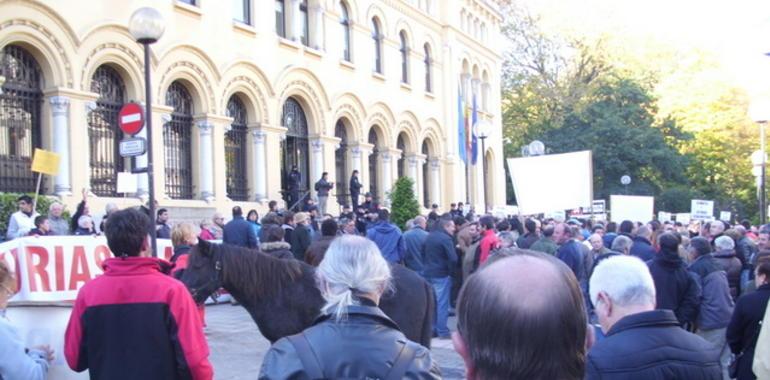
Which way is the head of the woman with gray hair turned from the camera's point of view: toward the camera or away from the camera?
away from the camera

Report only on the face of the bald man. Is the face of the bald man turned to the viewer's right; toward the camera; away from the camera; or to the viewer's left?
away from the camera

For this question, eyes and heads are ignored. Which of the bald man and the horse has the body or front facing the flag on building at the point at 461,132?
the bald man

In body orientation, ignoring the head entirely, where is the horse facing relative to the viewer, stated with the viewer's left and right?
facing to the left of the viewer

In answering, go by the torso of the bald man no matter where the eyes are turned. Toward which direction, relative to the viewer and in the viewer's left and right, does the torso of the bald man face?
facing away from the viewer

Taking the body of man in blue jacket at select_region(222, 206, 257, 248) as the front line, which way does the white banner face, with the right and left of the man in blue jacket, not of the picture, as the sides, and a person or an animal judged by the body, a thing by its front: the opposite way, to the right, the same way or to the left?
the opposite way

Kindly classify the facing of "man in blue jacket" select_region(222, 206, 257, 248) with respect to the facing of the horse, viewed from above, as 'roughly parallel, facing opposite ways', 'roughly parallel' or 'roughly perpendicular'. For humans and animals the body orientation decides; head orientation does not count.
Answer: roughly perpendicular

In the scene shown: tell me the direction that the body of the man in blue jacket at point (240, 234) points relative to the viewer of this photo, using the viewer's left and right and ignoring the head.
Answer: facing away from the viewer

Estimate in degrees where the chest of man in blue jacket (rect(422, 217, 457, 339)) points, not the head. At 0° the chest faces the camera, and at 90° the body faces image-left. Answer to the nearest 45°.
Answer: approximately 225°
